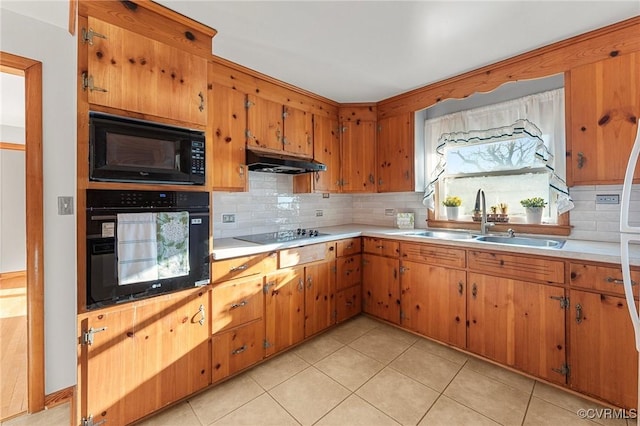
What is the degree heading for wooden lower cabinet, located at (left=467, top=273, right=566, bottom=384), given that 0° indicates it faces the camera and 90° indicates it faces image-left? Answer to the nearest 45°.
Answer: approximately 45°

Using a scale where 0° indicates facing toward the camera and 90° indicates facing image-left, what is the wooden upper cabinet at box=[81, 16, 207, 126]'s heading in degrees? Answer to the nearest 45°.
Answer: approximately 315°

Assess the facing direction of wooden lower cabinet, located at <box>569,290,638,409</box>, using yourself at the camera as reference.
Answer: facing the viewer and to the left of the viewer

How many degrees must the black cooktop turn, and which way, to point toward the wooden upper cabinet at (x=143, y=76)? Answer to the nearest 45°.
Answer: approximately 90° to its right

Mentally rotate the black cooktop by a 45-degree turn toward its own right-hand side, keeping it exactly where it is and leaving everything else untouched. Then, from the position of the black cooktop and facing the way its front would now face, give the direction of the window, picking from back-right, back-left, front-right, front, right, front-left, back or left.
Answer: left

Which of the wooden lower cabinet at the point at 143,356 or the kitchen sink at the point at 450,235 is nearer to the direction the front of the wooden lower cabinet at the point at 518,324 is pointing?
the wooden lower cabinet

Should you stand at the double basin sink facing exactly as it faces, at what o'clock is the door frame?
The door frame is roughly at 12 o'clock from the double basin sink.

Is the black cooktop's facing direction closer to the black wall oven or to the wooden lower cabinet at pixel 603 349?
the wooden lower cabinet

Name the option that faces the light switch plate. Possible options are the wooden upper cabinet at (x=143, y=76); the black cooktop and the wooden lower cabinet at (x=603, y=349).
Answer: the wooden lower cabinet

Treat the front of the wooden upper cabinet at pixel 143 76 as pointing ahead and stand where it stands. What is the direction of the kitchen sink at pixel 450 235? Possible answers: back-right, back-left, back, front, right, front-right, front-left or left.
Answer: front-left

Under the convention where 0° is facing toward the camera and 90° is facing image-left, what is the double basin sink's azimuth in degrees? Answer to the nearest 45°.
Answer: approximately 45°

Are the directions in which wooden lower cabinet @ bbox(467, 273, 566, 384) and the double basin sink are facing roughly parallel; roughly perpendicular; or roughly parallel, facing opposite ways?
roughly parallel

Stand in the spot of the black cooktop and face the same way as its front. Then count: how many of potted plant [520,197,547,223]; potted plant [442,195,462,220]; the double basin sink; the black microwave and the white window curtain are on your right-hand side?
1
